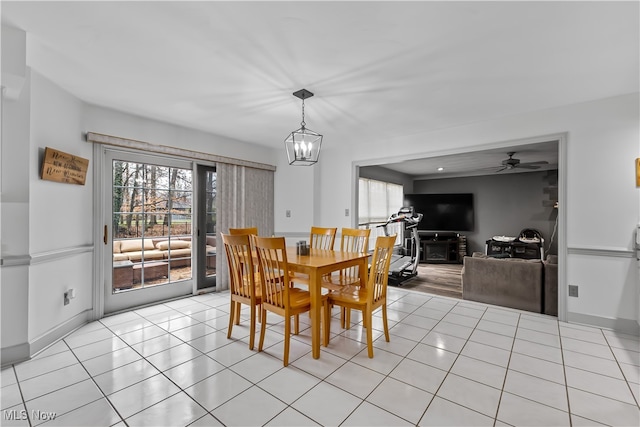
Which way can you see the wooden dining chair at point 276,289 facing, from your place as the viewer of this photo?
facing away from the viewer and to the right of the viewer

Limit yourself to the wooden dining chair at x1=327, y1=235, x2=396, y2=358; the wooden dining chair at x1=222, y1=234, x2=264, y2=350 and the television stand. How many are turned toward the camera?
1

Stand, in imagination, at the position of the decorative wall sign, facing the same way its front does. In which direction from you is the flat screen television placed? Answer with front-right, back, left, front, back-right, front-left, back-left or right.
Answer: front-left

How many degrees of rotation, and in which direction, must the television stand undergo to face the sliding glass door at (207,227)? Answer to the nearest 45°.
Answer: approximately 45° to its right

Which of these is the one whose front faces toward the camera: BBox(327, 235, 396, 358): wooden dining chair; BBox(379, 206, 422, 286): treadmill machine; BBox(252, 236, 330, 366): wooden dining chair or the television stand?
the television stand

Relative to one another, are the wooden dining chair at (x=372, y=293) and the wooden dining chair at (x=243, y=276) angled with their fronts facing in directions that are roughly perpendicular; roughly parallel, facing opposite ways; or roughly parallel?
roughly perpendicular

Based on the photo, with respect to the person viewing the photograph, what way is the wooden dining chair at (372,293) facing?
facing away from the viewer and to the left of the viewer

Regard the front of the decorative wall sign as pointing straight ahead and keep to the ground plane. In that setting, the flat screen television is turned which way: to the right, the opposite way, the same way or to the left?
to the right

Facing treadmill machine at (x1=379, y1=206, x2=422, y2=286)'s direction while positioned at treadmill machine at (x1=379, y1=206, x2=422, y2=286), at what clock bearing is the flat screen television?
The flat screen television is roughly at 11 o'clock from the treadmill machine.

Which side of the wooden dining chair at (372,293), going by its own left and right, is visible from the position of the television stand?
right

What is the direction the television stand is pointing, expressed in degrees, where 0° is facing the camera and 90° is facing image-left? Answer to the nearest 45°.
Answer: approximately 0°
